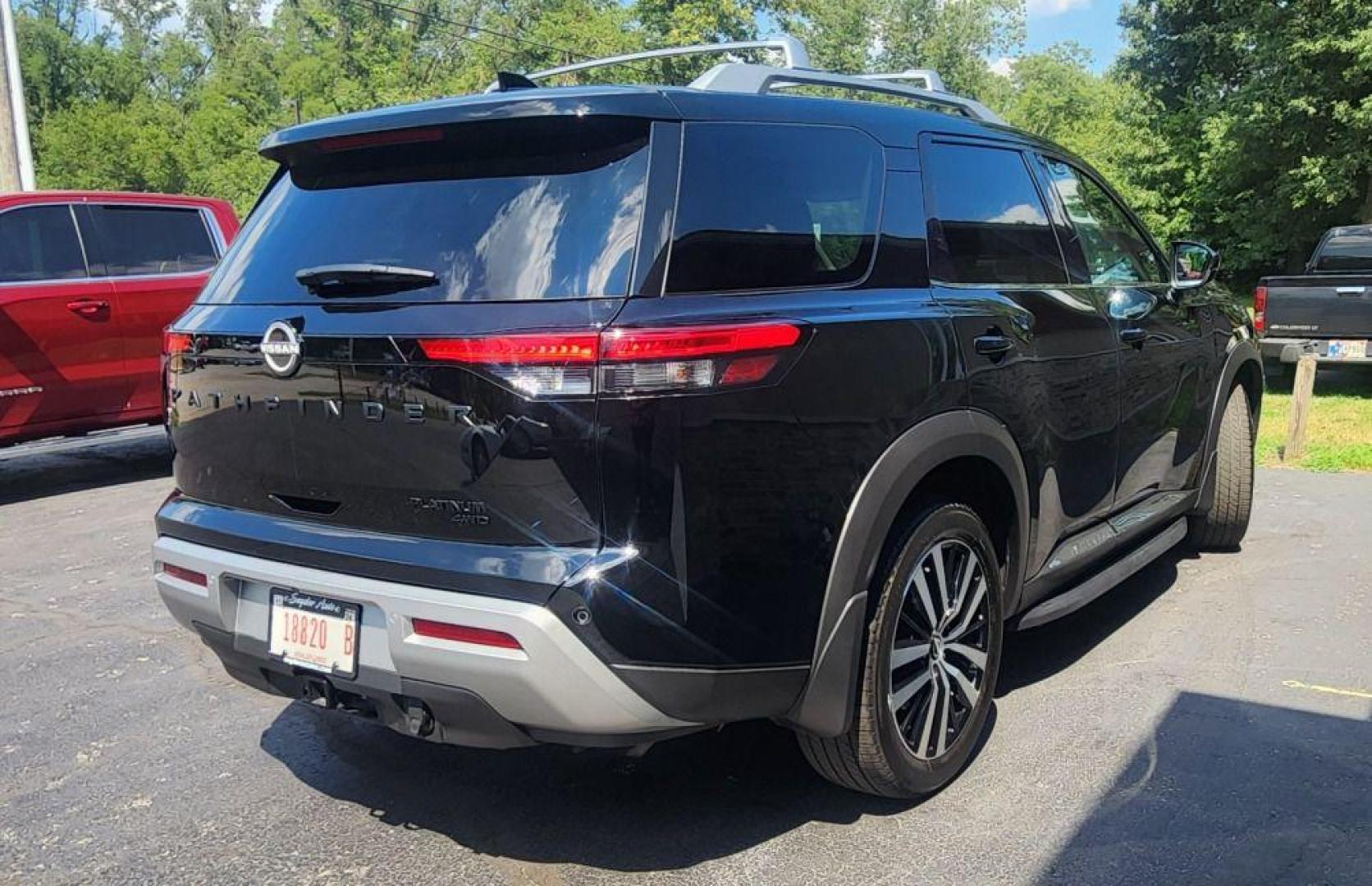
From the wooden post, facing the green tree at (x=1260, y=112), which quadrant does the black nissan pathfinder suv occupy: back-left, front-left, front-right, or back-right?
back-left

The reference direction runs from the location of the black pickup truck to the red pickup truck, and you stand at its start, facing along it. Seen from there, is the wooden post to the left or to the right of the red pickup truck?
left

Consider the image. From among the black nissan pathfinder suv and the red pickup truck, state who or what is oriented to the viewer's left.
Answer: the red pickup truck

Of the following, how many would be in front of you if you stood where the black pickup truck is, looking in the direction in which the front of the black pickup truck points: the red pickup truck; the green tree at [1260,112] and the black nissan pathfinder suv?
1

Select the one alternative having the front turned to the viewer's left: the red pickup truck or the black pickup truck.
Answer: the red pickup truck

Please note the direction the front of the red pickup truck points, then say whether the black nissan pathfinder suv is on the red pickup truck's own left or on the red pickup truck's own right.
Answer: on the red pickup truck's own left

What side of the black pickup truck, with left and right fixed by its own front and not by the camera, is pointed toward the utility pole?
left

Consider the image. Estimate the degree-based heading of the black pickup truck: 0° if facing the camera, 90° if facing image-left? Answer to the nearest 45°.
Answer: approximately 180°

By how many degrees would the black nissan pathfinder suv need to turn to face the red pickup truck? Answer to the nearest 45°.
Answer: approximately 90° to its left

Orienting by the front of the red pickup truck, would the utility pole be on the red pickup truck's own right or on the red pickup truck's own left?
on the red pickup truck's own right

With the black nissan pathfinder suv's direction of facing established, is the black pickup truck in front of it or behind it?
in front

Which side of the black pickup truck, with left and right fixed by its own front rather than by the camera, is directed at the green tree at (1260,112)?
front

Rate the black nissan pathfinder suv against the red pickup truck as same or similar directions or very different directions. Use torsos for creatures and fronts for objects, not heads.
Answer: very different directions

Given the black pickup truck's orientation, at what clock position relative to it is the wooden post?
The wooden post is roughly at 6 o'clock from the black pickup truck.

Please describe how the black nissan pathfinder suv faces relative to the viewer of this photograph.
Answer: facing away from the viewer and to the right of the viewer

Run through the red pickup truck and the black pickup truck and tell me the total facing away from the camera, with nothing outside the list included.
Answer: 1
